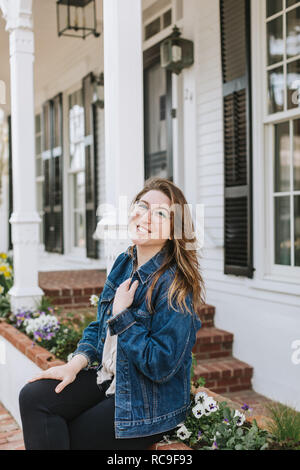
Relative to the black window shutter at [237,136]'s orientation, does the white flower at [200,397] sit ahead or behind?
ahead

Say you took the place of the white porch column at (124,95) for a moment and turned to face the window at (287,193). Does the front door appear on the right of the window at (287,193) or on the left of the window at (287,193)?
left

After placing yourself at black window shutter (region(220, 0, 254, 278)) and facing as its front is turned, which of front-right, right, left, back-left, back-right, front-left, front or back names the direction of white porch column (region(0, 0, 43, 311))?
front-right

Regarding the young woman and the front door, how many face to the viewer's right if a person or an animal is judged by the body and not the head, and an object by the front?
0

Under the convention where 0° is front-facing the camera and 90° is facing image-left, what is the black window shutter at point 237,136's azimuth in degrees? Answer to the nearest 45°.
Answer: approximately 45°

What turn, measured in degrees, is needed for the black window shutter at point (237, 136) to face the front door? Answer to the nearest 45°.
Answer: approximately 90° to its right

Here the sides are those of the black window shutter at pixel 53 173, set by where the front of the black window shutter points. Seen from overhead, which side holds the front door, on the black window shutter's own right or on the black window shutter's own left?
on the black window shutter's own left

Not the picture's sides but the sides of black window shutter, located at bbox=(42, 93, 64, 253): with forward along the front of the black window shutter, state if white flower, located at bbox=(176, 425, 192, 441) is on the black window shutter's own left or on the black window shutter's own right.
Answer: on the black window shutter's own left
